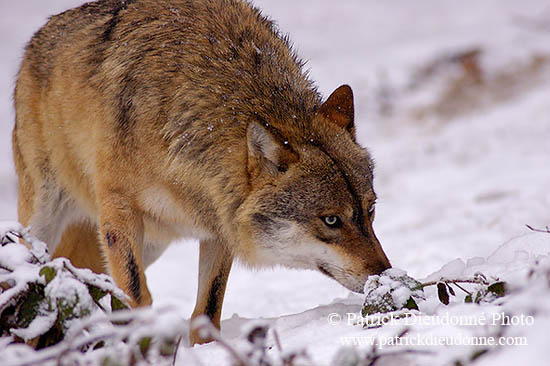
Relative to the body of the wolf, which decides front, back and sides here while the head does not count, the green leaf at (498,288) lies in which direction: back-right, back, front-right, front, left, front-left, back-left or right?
front

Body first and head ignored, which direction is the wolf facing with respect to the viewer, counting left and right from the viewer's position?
facing the viewer and to the right of the viewer
